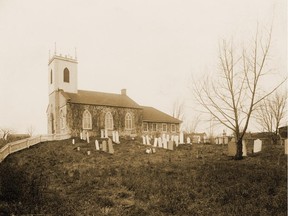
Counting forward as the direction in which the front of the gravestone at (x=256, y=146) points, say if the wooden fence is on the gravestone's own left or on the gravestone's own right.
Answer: on the gravestone's own right

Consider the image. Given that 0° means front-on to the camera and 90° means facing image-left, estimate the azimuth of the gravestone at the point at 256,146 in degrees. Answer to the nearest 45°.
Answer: approximately 0°

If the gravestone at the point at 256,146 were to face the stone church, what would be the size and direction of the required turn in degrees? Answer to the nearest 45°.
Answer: approximately 135° to its right
